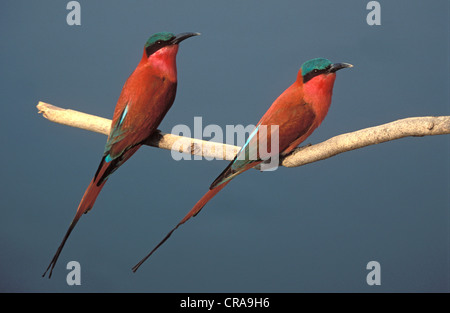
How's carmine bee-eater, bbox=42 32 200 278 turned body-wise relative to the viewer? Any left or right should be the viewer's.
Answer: facing to the right of the viewer

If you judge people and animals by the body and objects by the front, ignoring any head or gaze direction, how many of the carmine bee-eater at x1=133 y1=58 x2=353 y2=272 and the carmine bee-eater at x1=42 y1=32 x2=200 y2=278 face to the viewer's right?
2

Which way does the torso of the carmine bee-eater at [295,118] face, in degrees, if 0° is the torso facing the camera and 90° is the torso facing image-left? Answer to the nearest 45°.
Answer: approximately 270°
